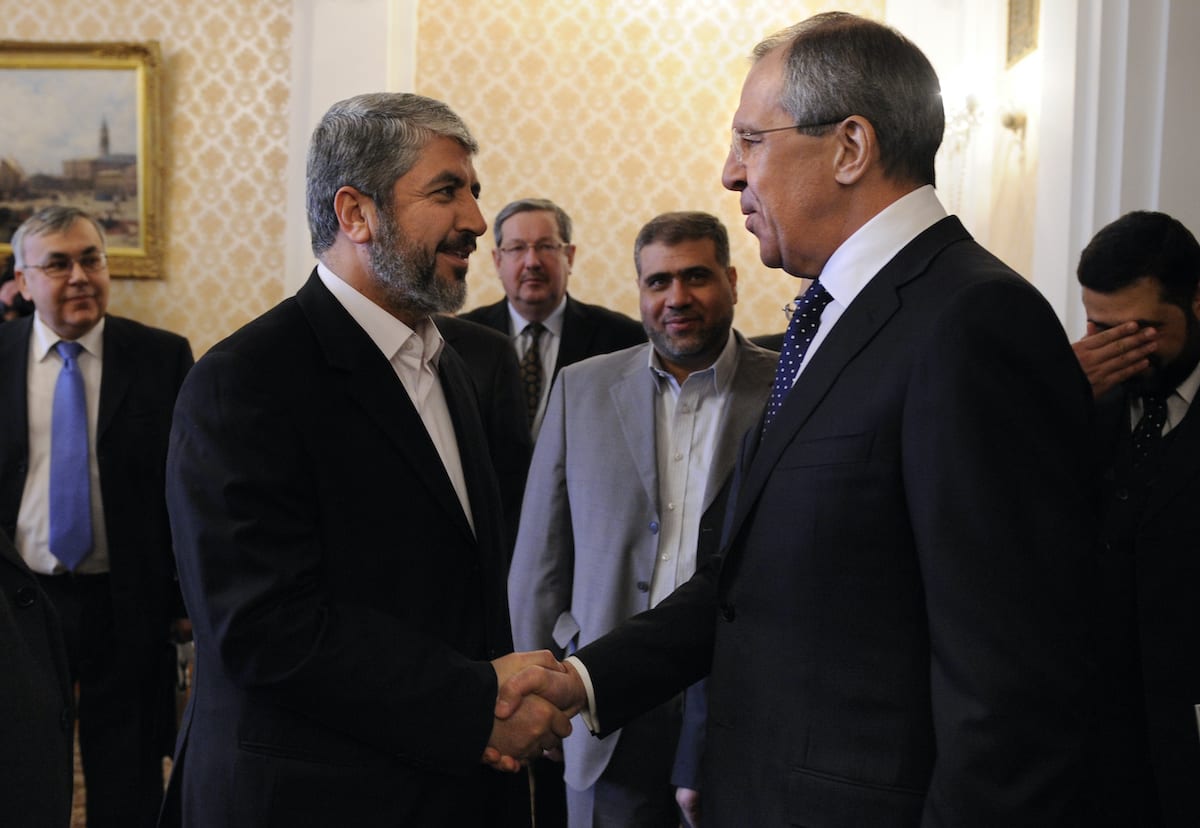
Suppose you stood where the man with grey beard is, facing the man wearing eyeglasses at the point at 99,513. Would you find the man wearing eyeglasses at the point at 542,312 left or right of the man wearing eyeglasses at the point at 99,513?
right

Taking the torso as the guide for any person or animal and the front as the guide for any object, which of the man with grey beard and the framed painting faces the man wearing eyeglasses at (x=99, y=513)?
the framed painting

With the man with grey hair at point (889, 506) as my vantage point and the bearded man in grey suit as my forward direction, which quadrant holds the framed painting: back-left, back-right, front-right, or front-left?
front-left

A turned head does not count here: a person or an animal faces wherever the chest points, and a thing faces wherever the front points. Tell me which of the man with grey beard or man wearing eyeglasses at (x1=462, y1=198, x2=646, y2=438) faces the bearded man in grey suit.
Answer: the man wearing eyeglasses

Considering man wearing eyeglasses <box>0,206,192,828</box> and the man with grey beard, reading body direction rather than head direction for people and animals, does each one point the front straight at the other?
no

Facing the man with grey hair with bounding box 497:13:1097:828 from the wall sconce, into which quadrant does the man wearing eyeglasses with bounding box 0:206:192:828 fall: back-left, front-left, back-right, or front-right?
front-right

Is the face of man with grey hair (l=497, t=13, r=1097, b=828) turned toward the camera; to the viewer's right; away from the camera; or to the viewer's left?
to the viewer's left

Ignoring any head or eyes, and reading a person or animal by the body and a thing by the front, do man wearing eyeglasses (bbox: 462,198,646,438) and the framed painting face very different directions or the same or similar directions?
same or similar directions

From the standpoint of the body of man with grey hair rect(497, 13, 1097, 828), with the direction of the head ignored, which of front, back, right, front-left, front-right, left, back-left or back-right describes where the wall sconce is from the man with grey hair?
right

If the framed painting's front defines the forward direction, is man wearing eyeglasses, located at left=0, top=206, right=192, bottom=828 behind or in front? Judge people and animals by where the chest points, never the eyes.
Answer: in front

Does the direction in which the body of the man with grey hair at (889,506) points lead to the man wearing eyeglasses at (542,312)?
no

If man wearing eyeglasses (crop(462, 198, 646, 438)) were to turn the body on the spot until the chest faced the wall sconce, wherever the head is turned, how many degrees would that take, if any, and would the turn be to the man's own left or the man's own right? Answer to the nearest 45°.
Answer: approximately 90° to the man's own left

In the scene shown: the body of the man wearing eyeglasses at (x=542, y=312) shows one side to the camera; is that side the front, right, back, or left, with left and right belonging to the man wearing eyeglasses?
front

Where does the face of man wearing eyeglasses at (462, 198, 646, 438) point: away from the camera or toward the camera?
toward the camera

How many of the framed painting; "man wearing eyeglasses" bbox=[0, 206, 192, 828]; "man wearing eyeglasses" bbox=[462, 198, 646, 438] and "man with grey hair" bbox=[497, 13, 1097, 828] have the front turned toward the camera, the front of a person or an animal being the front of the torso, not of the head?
3

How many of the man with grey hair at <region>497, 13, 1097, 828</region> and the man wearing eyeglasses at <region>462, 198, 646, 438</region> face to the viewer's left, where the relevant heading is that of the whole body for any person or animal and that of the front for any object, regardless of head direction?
1

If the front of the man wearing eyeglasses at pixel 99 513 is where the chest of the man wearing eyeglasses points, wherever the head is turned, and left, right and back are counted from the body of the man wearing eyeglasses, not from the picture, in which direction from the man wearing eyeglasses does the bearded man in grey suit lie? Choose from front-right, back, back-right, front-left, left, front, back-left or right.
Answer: front-left

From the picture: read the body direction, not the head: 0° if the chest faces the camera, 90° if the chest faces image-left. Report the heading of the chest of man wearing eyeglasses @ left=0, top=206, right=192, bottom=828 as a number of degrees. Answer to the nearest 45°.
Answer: approximately 0°

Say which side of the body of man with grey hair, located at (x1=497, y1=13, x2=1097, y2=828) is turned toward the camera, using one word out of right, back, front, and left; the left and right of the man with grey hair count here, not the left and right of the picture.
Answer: left

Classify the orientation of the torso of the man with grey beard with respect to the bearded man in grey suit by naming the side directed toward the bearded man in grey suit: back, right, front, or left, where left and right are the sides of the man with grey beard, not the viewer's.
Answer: left

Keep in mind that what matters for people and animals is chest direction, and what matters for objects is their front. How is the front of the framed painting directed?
toward the camera

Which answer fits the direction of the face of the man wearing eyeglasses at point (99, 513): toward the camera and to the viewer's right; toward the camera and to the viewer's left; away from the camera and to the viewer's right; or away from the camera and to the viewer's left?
toward the camera and to the viewer's right
